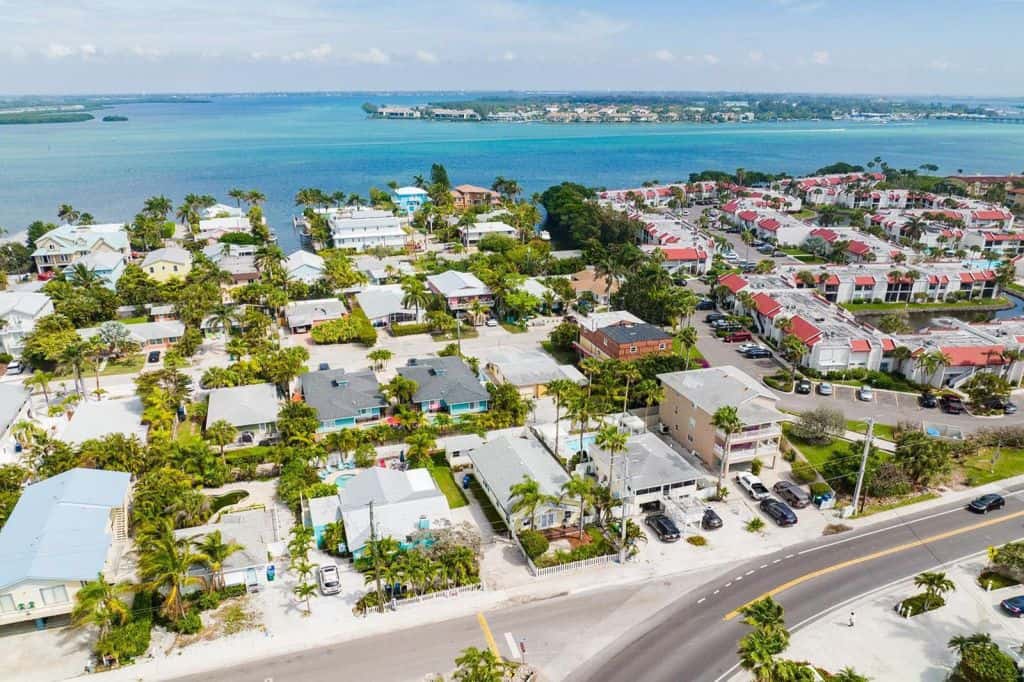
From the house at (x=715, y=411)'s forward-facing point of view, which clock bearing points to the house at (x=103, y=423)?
the house at (x=103, y=423) is roughly at 4 o'clock from the house at (x=715, y=411).

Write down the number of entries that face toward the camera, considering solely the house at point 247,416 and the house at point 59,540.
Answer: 2

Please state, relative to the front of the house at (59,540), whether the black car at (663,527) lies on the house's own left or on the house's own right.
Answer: on the house's own left

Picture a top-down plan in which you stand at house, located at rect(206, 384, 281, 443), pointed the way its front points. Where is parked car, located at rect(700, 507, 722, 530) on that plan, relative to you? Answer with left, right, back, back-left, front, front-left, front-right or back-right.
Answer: front-left

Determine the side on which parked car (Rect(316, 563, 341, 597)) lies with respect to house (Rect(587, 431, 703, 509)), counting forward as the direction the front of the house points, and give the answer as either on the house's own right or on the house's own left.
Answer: on the house's own right

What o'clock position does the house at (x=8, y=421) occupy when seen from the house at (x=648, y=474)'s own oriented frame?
the house at (x=8, y=421) is roughly at 3 o'clock from the house at (x=648, y=474).

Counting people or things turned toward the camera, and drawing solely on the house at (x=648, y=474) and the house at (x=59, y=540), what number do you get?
2

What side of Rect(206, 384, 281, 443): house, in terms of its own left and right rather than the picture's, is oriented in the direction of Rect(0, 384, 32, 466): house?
right
